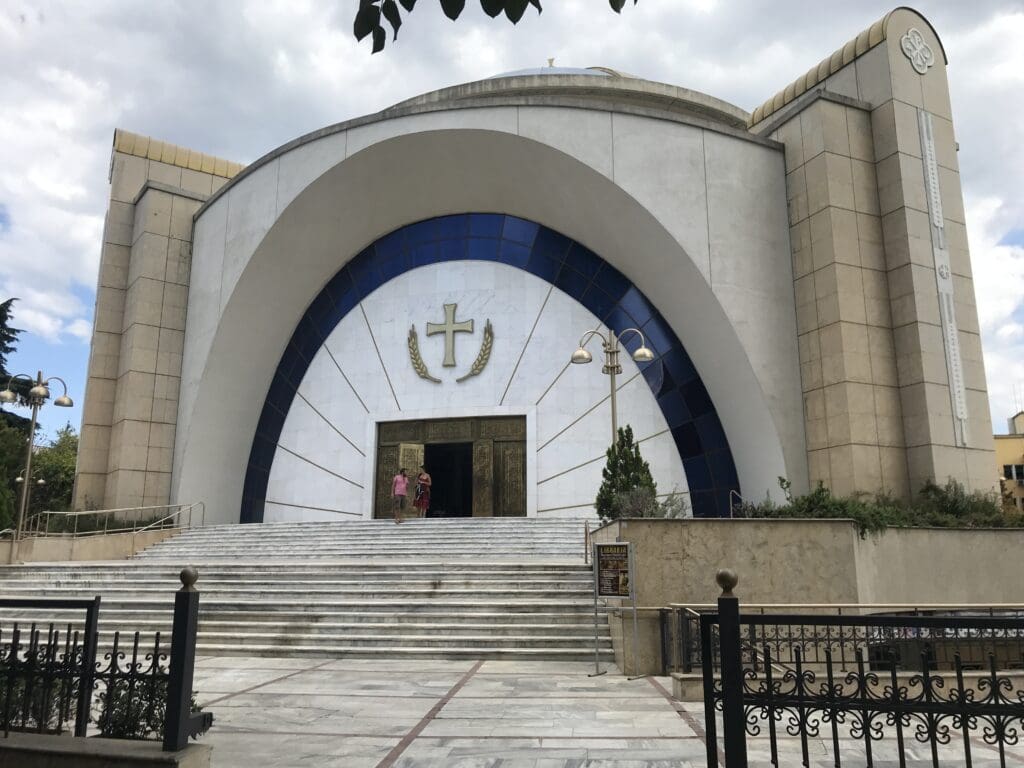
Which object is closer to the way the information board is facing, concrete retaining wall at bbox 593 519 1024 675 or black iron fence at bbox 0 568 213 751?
the black iron fence

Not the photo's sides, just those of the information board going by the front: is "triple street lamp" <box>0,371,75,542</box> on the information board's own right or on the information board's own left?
on the information board's own right

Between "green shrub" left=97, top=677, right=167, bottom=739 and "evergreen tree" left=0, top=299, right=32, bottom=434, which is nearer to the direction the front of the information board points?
the green shrub

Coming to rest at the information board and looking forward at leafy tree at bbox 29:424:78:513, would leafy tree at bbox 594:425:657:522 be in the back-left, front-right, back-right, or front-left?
front-right

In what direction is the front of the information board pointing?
toward the camera

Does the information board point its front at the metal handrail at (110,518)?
no

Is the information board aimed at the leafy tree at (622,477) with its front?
no

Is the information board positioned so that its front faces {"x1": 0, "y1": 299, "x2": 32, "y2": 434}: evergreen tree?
no

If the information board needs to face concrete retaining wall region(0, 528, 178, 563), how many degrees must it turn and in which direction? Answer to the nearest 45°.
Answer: approximately 135° to its right

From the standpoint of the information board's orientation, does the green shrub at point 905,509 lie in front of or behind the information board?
behind

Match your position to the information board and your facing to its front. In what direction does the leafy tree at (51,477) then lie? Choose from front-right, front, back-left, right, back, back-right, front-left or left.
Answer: back-right

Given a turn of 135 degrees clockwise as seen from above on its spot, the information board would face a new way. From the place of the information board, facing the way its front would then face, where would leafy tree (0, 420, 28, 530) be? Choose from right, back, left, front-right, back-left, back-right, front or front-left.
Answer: front

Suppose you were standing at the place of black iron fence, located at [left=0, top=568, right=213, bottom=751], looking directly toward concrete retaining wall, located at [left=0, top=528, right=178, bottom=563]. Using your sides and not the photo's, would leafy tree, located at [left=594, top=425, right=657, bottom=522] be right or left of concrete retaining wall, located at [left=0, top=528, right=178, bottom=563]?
right

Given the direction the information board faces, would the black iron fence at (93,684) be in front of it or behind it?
in front
